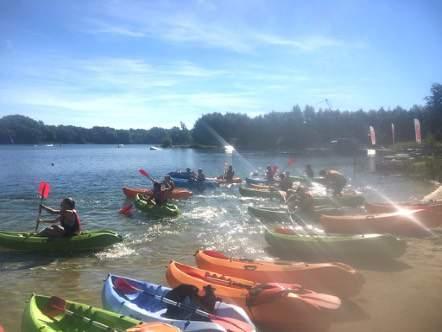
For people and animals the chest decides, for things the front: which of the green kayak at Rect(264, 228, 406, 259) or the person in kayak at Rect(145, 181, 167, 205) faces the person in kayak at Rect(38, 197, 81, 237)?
the green kayak

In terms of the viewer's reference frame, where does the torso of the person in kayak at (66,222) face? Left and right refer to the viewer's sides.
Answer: facing to the left of the viewer

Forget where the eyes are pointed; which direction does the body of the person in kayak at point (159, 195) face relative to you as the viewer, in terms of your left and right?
facing away from the viewer and to the left of the viewer

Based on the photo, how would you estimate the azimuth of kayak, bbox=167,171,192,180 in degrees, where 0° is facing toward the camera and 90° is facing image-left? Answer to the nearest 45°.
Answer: approximately 90°

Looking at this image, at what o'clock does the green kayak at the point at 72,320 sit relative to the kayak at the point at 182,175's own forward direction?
The green kayak is roughly at 9 o'clock from the kayak.

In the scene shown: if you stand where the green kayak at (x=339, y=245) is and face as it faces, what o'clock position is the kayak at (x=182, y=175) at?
The kayak is roughly at 2 o'clock from the green kayak.

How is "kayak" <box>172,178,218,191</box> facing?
to the viewer's left

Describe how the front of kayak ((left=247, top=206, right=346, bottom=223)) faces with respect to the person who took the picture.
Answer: facing to the left of the viewer
